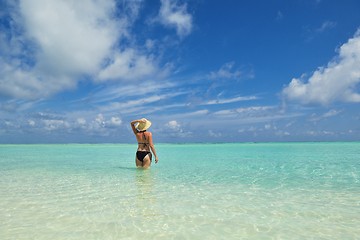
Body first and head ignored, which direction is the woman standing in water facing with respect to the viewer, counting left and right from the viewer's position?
facing away from the viewer
